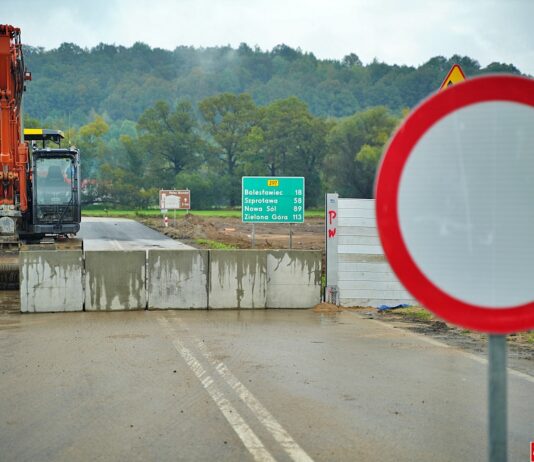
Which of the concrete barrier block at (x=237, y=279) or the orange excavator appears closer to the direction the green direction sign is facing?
the concrete barrier block

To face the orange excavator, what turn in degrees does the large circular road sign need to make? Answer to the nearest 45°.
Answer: approximately 135° to its right

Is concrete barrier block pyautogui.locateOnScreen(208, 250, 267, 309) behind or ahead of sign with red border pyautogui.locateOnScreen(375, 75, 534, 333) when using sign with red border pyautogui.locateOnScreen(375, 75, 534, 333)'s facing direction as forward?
behind

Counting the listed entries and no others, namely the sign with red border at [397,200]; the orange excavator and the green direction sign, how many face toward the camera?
3

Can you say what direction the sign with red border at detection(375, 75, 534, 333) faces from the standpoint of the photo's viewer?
facing the viewer

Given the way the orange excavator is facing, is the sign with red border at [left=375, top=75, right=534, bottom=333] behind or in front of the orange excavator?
in front

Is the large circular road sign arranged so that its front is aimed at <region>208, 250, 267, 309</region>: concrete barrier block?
no

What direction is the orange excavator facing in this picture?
toward the camera

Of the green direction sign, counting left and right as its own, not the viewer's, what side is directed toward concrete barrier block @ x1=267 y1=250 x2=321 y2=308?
front

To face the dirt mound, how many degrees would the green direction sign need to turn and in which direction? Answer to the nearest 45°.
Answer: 0° — it already faces it

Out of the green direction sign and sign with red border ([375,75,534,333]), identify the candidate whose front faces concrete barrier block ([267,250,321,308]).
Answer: the green direction sign

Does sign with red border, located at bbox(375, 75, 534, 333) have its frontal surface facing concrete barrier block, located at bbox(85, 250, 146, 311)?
no
